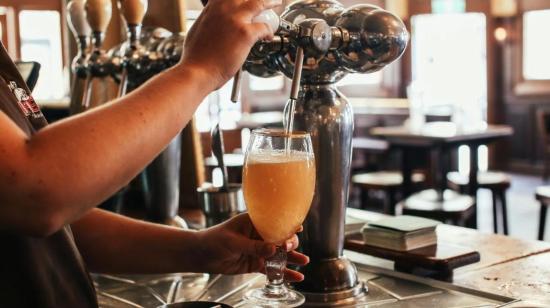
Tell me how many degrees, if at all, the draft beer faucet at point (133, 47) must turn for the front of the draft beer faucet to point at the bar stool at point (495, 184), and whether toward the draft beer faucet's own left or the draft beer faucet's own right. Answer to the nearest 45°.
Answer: approximately 180°

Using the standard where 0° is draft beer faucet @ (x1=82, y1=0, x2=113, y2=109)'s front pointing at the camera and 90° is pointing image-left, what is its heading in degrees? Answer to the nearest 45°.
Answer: approximately 45°

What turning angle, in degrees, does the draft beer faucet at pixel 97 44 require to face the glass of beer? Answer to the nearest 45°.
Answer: approximately 45° to its left

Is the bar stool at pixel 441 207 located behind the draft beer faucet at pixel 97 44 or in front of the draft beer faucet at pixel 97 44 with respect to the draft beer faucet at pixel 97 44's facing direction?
behind

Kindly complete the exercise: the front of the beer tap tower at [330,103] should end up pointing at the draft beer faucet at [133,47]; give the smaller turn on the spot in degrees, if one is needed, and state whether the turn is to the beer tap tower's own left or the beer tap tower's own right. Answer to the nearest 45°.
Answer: approximately 90° to the beer tap tower's own right

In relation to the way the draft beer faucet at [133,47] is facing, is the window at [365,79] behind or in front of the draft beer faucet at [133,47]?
behind

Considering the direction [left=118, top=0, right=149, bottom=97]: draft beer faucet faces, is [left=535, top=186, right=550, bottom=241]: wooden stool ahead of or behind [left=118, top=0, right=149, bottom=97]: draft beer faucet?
behind

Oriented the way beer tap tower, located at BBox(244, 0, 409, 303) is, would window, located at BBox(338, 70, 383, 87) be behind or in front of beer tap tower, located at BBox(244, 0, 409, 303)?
behind

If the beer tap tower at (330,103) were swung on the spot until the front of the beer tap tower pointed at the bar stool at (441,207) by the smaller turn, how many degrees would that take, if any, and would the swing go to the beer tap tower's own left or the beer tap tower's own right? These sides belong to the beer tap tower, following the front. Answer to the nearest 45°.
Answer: approximately 135° to the beer tap tower's own right

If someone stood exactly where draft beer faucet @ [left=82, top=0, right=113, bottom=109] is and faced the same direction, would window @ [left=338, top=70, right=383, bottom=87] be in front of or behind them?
behind

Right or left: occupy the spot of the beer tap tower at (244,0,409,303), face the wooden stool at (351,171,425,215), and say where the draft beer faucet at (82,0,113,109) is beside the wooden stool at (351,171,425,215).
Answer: left
